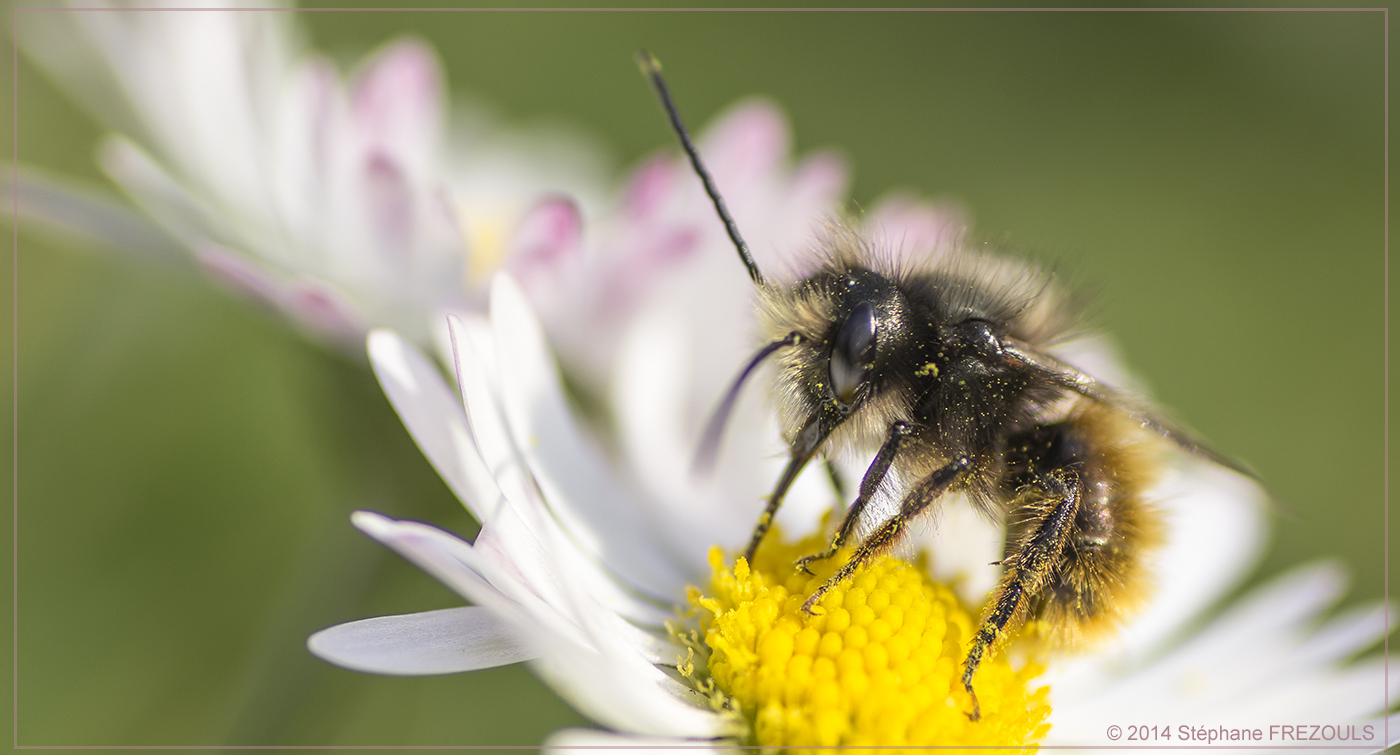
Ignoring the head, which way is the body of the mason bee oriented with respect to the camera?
to the viewer's left

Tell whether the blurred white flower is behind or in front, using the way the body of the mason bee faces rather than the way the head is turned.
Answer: in front
